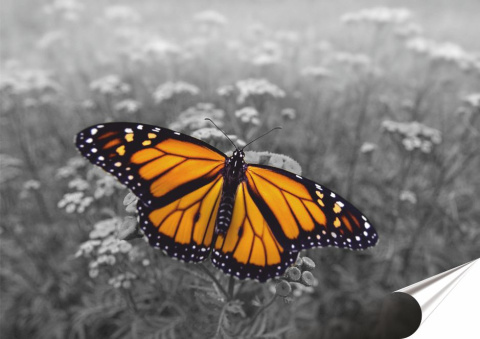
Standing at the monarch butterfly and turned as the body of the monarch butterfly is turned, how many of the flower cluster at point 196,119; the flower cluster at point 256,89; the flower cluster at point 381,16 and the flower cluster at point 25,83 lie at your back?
0

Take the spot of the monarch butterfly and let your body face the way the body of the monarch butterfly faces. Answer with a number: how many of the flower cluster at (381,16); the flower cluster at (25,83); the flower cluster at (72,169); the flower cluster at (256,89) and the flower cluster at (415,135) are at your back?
0

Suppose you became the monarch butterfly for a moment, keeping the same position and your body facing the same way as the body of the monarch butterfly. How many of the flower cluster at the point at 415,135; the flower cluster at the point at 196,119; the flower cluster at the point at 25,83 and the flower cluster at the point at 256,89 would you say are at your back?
0

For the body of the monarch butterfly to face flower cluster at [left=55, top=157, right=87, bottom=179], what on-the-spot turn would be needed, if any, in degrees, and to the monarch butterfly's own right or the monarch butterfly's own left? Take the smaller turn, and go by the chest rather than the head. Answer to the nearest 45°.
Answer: approximately 45° to the monarch butterfly's own left

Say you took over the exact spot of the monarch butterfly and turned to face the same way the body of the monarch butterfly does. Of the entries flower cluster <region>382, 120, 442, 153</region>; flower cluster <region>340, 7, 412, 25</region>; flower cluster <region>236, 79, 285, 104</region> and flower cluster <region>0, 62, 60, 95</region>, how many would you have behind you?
0

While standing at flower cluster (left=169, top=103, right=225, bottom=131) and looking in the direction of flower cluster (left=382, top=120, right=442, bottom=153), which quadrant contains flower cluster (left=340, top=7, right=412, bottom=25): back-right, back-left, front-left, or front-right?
front-left

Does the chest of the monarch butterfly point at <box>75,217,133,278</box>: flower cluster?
no

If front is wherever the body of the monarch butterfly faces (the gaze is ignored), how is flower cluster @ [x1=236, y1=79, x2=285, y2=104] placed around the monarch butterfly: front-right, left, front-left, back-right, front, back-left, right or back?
front

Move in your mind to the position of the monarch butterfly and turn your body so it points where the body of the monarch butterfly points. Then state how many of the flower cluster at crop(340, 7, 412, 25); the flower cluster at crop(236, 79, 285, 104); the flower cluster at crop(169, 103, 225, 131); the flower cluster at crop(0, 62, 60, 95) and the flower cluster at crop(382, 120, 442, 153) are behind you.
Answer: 0

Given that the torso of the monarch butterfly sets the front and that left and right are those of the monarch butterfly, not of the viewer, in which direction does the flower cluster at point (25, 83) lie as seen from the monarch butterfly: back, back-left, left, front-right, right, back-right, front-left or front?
front-left

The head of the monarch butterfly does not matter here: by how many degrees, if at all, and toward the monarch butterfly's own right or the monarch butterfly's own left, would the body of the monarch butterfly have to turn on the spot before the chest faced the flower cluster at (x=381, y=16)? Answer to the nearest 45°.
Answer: approximately 45° to the monarch butterfly's own right

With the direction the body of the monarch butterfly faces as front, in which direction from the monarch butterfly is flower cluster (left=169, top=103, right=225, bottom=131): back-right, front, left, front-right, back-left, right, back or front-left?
front

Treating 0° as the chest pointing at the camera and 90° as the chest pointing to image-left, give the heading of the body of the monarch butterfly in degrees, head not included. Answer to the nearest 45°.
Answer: approximately 180°

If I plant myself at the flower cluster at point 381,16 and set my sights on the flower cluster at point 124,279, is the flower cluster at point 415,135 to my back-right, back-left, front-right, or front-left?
front-left

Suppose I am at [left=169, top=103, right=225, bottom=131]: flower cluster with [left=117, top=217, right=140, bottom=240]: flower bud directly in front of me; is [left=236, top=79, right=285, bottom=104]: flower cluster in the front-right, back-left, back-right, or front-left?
back-left
